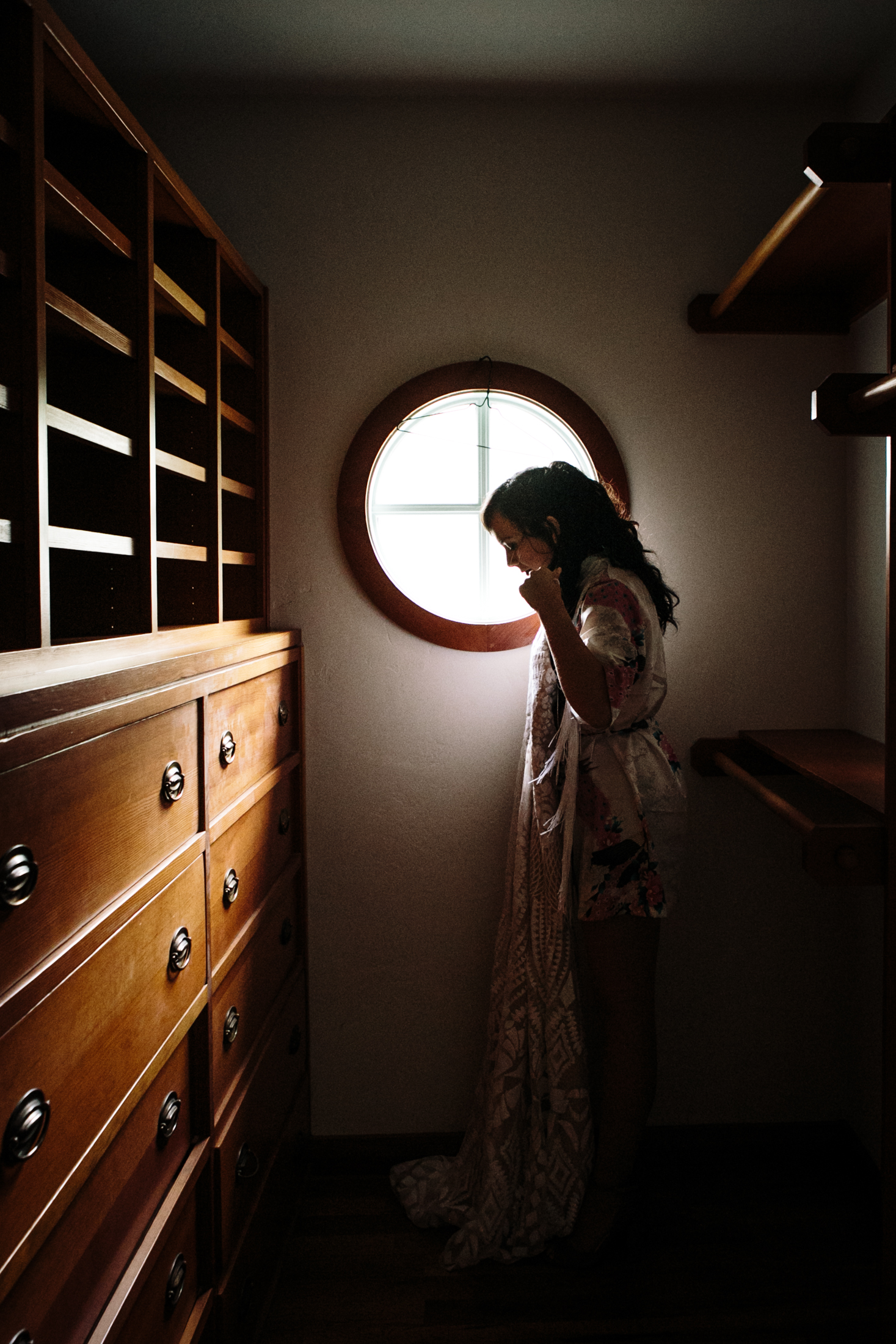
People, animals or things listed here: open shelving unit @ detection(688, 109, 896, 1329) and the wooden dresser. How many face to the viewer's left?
1

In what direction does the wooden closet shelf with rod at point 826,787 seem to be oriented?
to the viewer's left

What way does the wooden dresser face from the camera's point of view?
to the viewer's right

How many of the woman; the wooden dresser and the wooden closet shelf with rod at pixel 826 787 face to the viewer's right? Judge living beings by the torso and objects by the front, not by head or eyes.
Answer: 1

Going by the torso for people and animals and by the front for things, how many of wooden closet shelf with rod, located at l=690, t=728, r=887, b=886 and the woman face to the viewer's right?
0

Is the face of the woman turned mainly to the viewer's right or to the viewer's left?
to the viewer's left

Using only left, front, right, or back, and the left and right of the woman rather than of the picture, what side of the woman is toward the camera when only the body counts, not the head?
left

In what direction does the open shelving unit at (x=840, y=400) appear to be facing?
to the viewer's left

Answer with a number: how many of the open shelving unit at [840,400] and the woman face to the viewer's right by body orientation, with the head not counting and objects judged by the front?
0
